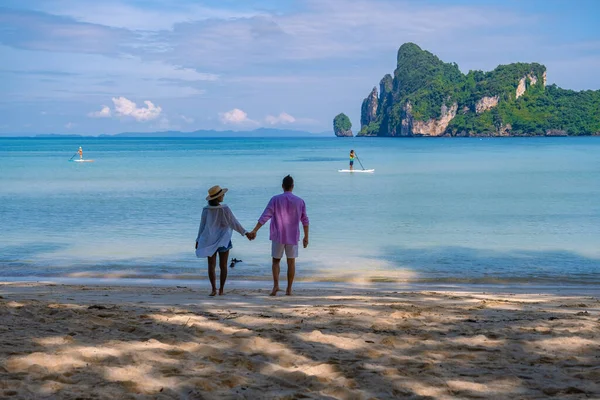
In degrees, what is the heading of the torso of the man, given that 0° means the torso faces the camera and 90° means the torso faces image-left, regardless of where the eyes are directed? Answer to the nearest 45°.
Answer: approximately 180°

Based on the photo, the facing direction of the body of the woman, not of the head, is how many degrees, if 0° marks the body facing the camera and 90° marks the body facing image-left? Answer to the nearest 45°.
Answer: approximately 180°

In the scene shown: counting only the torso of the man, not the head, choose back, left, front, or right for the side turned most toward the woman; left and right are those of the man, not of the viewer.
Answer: left

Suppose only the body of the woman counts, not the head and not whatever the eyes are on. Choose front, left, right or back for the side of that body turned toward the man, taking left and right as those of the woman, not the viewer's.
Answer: right

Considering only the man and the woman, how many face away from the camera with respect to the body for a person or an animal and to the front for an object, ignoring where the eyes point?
2
